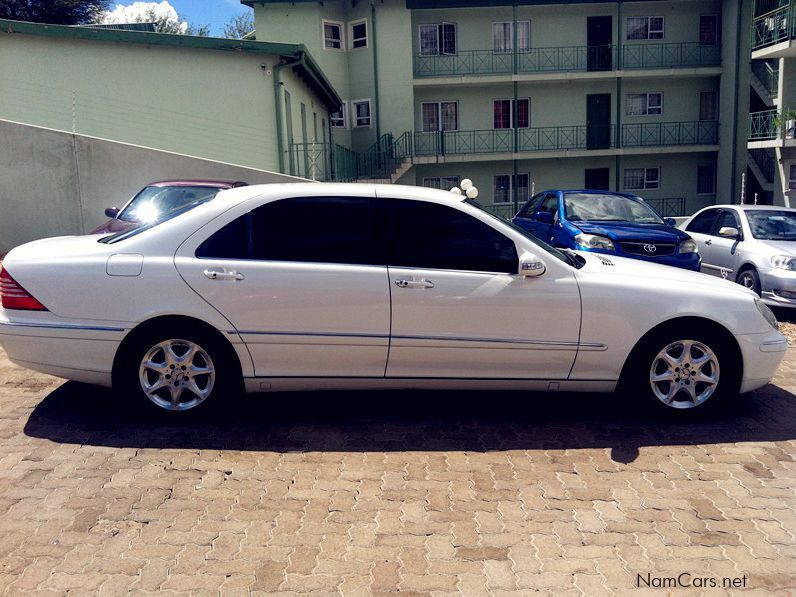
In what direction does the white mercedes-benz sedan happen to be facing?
to the viewer's right

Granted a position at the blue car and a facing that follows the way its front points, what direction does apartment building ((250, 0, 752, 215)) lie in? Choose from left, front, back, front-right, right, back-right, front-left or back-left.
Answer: back-left

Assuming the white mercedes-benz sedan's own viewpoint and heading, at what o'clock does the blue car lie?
The blue car is roughly at 10 o'clock from the white mercedes-benz sedan.

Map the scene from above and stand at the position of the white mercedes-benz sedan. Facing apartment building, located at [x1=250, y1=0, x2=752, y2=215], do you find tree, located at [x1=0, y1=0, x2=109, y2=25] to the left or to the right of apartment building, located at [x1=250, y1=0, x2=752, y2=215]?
left

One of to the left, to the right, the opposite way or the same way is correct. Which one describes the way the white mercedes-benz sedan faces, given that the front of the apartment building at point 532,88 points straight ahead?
to the left

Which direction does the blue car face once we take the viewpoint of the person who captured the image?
facing the viewer and to the right of the viewer

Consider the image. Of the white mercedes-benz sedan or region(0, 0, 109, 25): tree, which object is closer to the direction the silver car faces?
the white mercedes-benz sedan

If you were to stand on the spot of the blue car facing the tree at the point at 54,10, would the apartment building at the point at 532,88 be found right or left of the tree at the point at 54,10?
right

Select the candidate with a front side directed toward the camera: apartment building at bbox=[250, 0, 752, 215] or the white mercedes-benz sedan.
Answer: the apartment building

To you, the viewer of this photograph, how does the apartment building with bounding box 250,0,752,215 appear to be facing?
facing the viewer

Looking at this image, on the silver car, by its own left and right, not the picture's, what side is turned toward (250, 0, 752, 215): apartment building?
back

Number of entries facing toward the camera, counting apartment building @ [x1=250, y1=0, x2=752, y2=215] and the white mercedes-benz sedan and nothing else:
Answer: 1

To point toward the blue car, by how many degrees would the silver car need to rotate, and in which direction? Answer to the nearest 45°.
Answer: approximately 135° to its right

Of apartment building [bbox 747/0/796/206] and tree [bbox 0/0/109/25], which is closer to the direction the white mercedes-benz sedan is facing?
the apartment building

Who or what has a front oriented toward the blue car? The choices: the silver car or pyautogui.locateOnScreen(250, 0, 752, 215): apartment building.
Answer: the apartment building
